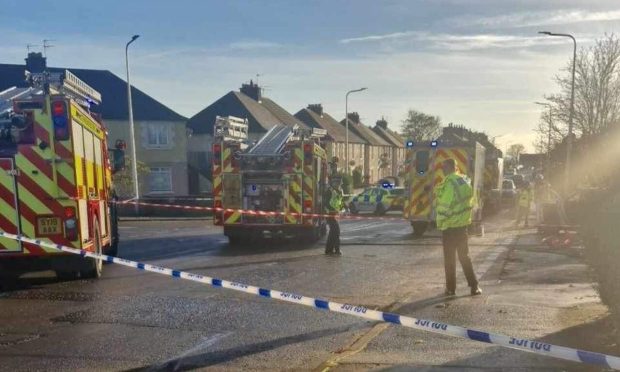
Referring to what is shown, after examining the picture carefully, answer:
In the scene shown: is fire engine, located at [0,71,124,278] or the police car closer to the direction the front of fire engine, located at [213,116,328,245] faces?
the police car

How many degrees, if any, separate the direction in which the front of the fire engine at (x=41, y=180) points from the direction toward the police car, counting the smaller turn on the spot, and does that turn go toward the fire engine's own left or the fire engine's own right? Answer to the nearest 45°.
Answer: approximately 45° to the fire engine's own right

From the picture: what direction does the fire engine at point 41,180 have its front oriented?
away from the camera

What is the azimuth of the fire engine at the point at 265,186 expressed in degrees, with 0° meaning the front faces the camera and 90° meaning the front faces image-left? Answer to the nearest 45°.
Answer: approximately 180°

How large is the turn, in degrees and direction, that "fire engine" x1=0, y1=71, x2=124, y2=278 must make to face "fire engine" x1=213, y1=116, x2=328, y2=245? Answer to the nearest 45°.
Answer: approximately 45° to its right

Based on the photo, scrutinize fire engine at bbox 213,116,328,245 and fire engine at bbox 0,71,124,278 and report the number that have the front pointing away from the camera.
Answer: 2
